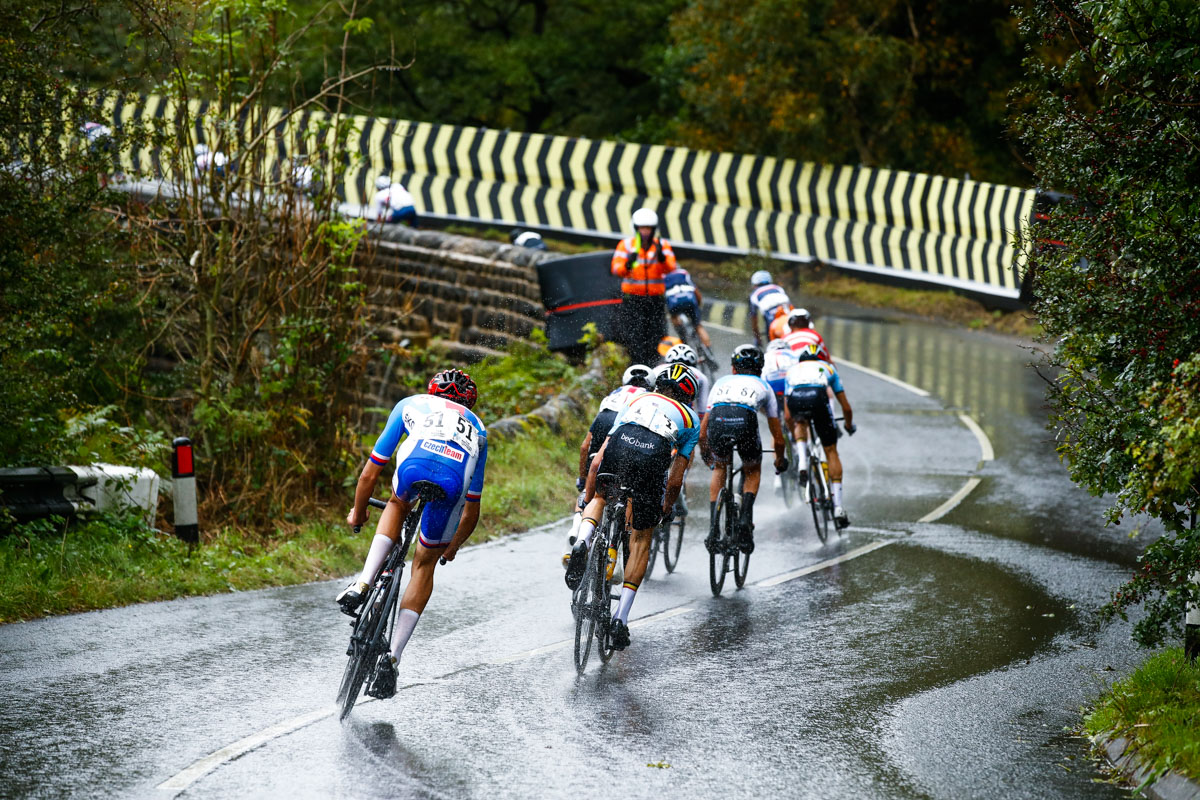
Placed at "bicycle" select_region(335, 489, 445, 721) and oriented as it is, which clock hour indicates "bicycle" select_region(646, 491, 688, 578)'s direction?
"bicycle" select_region(646, 491, 688, 578) is roughly at 1 o'clock from "bicycle" select_region(335, 489, 445, 721).

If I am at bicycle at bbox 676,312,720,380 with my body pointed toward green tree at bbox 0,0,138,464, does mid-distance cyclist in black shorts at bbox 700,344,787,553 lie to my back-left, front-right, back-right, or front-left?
front-left

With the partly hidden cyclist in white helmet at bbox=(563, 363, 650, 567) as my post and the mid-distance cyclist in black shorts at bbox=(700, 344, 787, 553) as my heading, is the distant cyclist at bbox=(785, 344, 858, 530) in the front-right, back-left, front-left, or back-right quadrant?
front-left

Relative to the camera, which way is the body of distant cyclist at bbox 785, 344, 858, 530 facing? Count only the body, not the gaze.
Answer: away from the camera

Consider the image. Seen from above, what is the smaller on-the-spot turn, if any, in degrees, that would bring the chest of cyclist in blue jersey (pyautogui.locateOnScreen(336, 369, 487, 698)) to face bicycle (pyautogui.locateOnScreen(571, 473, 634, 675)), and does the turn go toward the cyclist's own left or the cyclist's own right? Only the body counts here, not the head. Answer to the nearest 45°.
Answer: approximately 45° to the cyclist's own right

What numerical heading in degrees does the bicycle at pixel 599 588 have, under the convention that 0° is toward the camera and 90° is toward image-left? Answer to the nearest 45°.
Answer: approximately 225°

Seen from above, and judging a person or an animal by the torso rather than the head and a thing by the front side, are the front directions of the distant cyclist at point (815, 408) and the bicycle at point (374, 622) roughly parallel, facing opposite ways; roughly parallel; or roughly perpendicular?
roughly parallel

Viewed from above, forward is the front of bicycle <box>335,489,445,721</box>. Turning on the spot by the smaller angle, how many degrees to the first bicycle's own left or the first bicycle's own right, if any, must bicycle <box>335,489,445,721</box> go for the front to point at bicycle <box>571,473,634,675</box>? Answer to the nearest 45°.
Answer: approximately 45° to the first bicycle's own right

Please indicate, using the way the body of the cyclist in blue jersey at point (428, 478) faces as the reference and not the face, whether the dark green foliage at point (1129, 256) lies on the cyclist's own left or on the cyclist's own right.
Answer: on the cyclist's own right

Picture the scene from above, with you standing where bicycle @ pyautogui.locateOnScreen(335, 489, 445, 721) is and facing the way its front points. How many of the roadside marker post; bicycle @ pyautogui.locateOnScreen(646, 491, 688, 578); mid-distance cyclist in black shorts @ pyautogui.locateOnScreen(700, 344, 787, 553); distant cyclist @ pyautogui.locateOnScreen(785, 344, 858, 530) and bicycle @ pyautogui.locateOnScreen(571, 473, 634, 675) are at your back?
0

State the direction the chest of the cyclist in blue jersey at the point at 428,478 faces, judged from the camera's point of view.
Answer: away from the camera

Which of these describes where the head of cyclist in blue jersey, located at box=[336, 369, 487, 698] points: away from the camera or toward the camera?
away from the camera

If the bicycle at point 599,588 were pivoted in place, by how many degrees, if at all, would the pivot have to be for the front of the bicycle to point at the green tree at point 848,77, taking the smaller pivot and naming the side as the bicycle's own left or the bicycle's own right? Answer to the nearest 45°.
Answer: approximately 45° to the bicycle's own left

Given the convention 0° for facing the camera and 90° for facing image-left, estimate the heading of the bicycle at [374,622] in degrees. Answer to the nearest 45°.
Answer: approximately 180°

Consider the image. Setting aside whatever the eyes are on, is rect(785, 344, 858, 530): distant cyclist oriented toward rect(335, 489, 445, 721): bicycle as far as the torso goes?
no

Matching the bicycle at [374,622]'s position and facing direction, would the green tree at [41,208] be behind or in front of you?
in front

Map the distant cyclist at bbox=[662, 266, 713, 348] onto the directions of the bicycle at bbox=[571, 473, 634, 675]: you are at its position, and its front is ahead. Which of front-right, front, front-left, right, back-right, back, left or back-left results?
front-left

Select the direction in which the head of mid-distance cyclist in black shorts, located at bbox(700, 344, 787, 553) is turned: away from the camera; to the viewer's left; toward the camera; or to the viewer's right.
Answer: away from the camera

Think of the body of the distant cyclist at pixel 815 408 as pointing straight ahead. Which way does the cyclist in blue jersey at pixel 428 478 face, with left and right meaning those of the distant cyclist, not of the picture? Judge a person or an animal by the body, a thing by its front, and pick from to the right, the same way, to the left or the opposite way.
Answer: the same way

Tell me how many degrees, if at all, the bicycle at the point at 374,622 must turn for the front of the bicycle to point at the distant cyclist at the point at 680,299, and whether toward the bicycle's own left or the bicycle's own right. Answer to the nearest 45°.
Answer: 0° — it already faces them

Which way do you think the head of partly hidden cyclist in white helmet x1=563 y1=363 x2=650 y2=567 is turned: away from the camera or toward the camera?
away from the camera

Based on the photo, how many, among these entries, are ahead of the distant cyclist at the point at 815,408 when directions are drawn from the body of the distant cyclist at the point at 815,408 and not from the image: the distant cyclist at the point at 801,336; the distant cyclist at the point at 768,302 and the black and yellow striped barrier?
3
